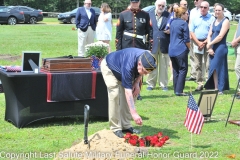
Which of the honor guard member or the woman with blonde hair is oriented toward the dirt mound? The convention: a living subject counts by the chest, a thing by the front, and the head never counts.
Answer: the honor guard member

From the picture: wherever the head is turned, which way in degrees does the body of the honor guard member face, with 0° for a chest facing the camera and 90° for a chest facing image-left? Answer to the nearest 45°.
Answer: approximately 0°

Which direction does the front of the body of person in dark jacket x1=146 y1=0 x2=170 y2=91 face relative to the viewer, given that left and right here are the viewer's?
facing the viewer

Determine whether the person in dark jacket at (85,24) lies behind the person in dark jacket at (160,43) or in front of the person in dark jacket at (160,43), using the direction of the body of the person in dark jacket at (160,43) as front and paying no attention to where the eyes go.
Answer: behind

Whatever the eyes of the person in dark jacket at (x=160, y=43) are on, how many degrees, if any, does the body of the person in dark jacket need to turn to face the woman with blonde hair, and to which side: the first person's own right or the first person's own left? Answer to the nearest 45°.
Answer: approximately 45° to the first person's own left

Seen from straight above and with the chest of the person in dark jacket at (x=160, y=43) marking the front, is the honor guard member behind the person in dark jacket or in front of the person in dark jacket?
in front

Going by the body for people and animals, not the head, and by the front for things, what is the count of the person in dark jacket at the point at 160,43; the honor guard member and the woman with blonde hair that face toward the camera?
2

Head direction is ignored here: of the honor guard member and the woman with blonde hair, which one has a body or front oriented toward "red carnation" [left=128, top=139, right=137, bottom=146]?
the honor guard member

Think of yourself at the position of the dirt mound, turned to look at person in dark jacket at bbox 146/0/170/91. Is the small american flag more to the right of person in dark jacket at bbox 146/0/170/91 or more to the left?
right
